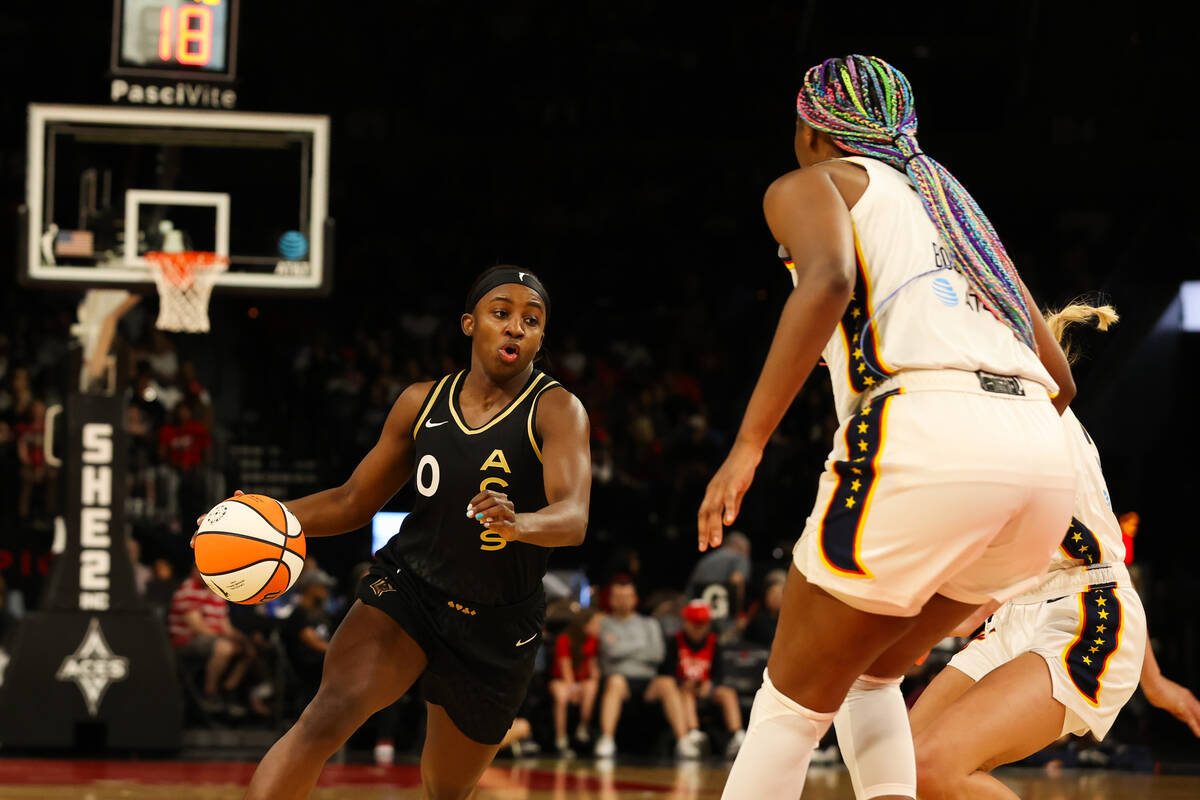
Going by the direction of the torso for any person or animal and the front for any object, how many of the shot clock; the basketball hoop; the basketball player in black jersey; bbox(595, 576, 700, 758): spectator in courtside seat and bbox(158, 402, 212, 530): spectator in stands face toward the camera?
5

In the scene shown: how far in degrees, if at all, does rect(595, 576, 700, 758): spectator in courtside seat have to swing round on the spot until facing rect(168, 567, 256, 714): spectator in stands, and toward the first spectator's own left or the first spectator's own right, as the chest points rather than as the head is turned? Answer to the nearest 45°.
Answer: approximately 90° to the first spectator's own right

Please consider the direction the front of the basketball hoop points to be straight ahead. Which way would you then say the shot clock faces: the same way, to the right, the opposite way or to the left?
the same way

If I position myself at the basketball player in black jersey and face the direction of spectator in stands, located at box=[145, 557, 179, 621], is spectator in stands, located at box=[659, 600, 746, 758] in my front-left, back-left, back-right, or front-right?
front-right

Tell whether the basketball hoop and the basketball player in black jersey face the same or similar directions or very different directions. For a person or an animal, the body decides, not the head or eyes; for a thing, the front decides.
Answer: same or similar directions

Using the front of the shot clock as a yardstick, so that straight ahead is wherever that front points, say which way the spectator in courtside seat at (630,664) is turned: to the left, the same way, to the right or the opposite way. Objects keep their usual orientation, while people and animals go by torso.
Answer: the same way

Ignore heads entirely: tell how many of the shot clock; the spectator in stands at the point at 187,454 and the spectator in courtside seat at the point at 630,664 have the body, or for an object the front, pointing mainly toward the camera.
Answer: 3

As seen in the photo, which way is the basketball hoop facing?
toward the camera

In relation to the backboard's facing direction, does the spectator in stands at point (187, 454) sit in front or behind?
behind

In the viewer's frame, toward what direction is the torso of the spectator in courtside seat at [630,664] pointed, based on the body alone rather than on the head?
toward the camera

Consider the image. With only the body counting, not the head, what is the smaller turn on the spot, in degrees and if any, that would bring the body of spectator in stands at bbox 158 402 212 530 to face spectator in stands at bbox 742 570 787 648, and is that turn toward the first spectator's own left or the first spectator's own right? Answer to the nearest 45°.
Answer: approximately 45° to the first spectator's own left

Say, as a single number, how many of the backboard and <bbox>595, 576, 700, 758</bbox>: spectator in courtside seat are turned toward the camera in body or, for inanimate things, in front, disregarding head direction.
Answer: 2

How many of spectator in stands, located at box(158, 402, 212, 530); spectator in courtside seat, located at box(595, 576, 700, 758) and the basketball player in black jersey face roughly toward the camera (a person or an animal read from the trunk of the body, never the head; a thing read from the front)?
3

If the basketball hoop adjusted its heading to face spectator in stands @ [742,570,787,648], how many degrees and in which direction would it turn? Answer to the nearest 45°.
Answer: approximately 90° to its left

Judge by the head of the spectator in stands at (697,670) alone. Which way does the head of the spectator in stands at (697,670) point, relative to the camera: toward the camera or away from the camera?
toward the camera
